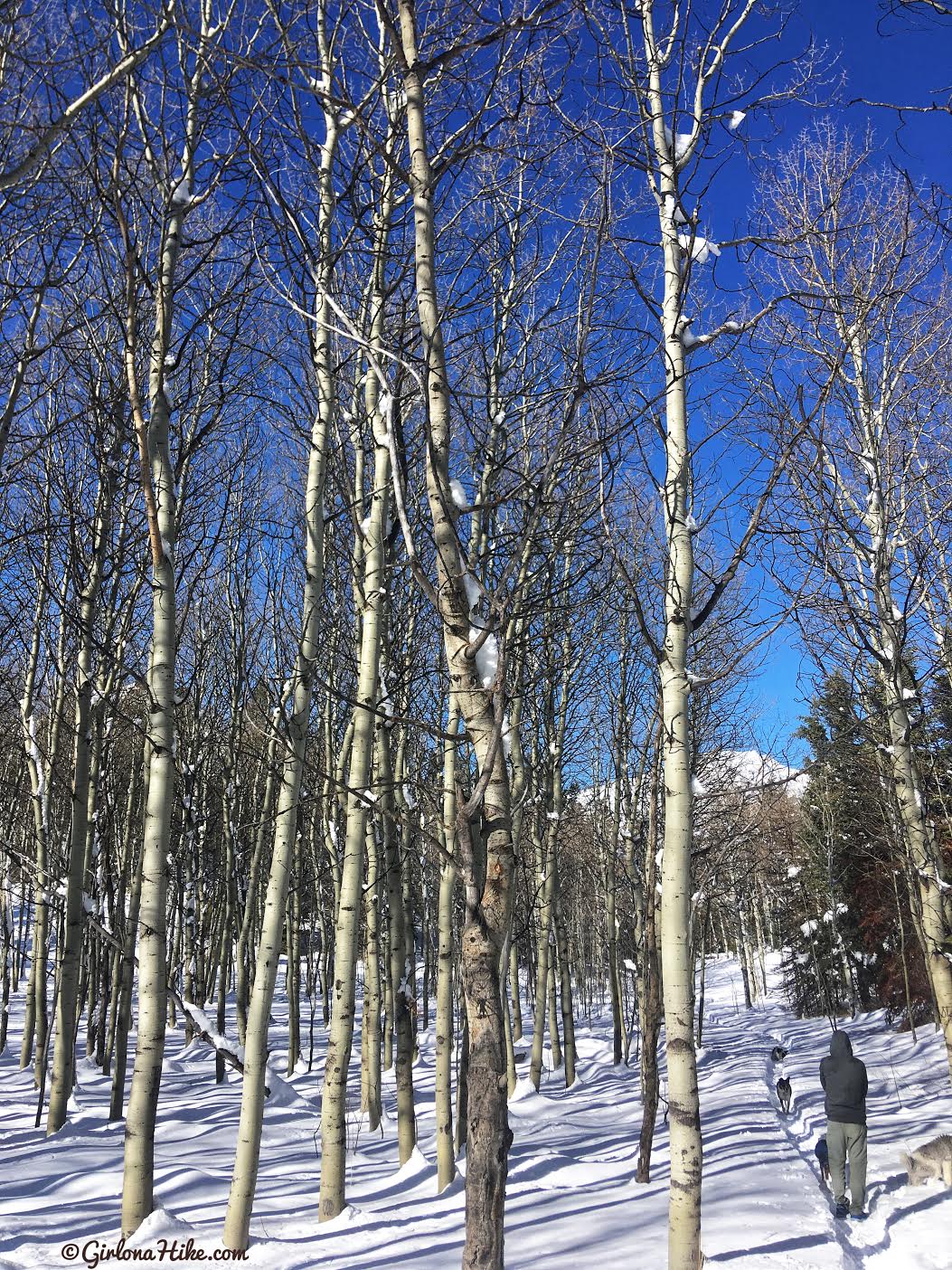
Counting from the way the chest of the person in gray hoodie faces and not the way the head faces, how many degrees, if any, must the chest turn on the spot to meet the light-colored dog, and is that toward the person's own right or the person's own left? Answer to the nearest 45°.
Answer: approximately 45° to the person's own right

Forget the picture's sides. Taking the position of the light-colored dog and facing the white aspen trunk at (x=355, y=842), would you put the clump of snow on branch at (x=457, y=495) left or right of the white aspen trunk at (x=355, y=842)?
left

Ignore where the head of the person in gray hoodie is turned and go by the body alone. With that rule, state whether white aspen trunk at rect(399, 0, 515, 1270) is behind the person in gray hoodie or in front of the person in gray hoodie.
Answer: behind

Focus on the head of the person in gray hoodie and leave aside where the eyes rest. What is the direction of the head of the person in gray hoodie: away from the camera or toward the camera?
away from the camera

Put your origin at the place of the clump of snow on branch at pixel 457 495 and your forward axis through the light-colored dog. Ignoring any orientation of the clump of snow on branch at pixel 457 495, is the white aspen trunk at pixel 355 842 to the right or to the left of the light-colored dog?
left

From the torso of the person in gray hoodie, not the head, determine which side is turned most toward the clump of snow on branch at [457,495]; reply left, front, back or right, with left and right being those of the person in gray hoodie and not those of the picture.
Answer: back

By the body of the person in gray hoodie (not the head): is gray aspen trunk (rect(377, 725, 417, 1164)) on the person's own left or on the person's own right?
on the person's own left

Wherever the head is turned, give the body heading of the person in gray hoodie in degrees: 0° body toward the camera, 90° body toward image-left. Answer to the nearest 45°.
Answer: approximately 180°

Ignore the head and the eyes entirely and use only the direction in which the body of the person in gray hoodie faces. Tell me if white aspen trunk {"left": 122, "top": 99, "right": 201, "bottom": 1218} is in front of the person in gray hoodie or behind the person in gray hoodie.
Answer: behind

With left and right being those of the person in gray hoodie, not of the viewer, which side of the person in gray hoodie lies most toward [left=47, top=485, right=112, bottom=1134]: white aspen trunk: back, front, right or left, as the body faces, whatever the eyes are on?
left

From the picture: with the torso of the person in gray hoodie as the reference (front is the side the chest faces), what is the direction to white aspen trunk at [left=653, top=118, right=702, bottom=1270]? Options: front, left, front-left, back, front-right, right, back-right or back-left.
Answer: back

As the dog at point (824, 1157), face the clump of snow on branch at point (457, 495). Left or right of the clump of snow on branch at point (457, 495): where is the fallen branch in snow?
right

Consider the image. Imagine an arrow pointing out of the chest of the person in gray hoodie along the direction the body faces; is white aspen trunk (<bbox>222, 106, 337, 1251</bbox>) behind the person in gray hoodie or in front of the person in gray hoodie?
behind
